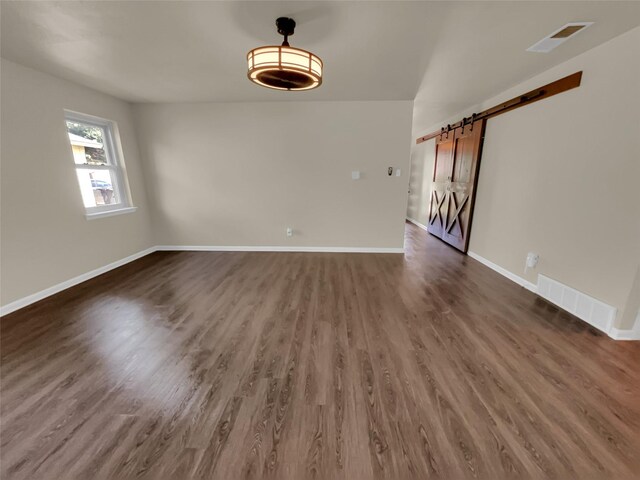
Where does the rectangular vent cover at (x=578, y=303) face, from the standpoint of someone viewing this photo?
facing the viewer and to the left of the viewer

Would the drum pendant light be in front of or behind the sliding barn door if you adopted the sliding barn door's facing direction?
in front

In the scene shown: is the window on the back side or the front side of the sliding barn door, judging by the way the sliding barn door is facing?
on the front side

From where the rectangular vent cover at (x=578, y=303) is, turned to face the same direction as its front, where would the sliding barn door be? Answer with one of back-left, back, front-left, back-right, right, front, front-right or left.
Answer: right

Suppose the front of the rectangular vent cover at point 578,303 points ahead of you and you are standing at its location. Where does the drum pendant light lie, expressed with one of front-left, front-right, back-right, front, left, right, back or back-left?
front

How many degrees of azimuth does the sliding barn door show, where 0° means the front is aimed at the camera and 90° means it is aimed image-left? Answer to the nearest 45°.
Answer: approximately 45°

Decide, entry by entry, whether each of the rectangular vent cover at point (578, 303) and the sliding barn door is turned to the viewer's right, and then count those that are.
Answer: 0

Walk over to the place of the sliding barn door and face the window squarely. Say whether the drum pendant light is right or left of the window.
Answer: left

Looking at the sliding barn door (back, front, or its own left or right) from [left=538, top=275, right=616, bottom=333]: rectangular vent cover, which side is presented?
left
